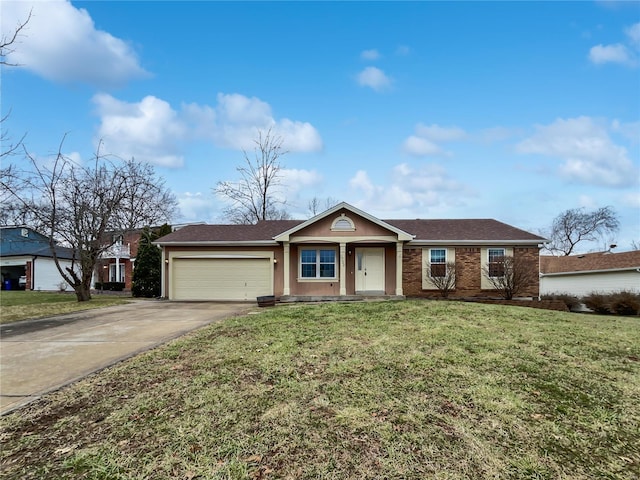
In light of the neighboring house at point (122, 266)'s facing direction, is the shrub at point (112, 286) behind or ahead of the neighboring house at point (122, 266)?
ahead

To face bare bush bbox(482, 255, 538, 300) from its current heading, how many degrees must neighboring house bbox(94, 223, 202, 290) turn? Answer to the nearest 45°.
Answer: approximately 45° to its left

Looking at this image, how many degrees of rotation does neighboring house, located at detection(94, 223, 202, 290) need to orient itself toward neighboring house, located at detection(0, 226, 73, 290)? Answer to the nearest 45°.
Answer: approximately 90° to its right

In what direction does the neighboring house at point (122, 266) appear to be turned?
toward the camera

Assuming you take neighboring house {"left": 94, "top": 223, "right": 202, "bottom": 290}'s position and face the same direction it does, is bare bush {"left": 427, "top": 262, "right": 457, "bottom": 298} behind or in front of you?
in front
